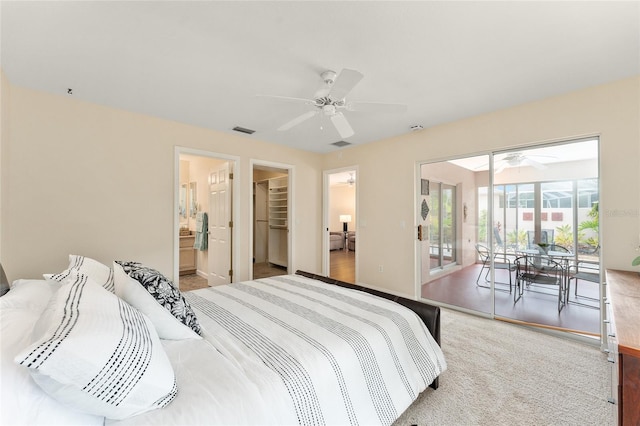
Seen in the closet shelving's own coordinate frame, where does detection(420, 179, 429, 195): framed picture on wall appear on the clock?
The framed picture on wall is roughly at 9 o'clock from the closet shelving.

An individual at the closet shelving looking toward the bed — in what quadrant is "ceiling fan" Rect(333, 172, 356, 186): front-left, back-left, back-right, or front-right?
back-left

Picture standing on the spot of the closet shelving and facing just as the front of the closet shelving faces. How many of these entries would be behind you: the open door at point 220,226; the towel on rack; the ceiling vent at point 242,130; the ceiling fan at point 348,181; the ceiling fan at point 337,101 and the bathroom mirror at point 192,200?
1

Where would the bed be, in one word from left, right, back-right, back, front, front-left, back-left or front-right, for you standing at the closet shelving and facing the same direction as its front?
front-left

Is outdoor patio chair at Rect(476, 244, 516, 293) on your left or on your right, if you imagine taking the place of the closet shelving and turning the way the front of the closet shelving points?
on your left

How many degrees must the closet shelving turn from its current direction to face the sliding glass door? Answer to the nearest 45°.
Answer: approximately 90° to its left

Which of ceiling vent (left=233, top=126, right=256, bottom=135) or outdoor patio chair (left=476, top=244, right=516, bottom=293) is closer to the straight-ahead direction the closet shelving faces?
the ceiling vent

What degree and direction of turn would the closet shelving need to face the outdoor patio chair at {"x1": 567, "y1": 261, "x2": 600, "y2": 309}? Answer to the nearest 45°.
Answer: approximately 90° to its left

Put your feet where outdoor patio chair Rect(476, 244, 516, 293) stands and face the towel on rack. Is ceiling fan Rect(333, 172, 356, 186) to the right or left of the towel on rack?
right

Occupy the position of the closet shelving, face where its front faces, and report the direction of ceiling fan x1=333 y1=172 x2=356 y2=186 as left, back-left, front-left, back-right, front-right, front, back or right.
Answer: back
